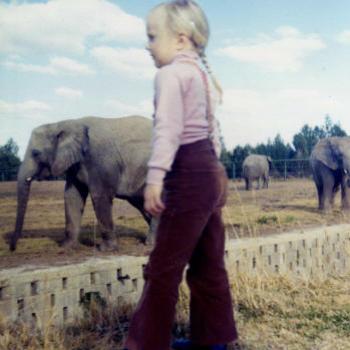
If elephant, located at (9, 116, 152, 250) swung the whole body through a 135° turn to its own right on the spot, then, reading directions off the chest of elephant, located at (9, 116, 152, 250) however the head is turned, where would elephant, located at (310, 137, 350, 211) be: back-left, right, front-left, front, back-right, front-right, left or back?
front

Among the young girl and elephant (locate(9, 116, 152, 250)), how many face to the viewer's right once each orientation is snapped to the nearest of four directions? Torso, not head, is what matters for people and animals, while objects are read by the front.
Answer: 0

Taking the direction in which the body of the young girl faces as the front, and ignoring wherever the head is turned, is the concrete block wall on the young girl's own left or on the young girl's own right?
on the young girl's own right

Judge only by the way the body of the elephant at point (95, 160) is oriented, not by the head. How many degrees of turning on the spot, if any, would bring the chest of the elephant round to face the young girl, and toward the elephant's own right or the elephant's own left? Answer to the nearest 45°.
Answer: approximately 90° to the elephant's own left

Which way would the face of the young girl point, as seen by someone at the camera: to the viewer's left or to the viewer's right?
to the viewer's left

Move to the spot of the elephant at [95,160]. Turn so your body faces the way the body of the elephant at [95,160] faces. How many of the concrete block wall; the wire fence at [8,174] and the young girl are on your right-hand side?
1

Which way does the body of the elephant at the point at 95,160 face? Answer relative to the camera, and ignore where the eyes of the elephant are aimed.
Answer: to the viewer's left

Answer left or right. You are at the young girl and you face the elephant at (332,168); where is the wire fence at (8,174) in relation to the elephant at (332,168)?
left

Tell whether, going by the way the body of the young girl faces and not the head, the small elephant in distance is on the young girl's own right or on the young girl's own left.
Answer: on the young girl's own right

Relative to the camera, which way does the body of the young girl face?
to the viewer's left
